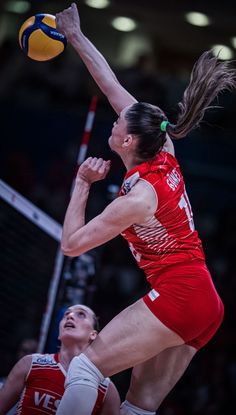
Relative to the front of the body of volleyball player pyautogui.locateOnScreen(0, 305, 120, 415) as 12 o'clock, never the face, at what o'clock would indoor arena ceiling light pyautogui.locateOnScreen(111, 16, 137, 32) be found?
The indoor arena ceiling light is roughly at 7 o'clock from the volleyball player.

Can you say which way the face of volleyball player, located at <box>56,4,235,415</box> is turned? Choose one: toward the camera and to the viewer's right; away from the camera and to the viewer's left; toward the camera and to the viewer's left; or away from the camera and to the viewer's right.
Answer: away from the camera and to the viewer's left

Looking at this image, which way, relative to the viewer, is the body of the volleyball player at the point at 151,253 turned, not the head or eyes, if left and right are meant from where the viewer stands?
facing away from the viewer and to the left of the viewer

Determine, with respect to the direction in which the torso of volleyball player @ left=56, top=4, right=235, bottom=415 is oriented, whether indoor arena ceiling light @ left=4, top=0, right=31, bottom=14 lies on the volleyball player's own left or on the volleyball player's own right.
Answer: on the volleyball player's own right

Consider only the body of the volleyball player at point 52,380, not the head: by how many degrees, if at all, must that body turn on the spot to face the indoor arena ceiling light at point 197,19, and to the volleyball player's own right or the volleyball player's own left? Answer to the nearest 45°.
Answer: approximately 135° to the volleyball player's own left

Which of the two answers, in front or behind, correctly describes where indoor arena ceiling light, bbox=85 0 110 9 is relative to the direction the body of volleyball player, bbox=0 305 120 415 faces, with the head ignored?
behind

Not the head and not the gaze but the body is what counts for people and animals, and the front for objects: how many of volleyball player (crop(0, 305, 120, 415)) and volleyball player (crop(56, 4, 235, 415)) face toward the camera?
1

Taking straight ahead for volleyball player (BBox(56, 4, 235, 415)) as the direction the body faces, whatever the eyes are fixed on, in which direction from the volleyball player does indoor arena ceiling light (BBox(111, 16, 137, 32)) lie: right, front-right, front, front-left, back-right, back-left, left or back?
front-right

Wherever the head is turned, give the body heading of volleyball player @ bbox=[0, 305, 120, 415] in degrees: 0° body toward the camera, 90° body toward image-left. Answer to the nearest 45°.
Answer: approximately 0°

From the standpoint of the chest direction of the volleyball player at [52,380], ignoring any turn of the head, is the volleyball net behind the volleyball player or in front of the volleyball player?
behind

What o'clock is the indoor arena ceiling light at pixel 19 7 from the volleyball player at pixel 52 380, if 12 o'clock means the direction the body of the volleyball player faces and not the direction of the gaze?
The indoor arena ceiling light is roughly at 7 o'clock from the volleyball player.
